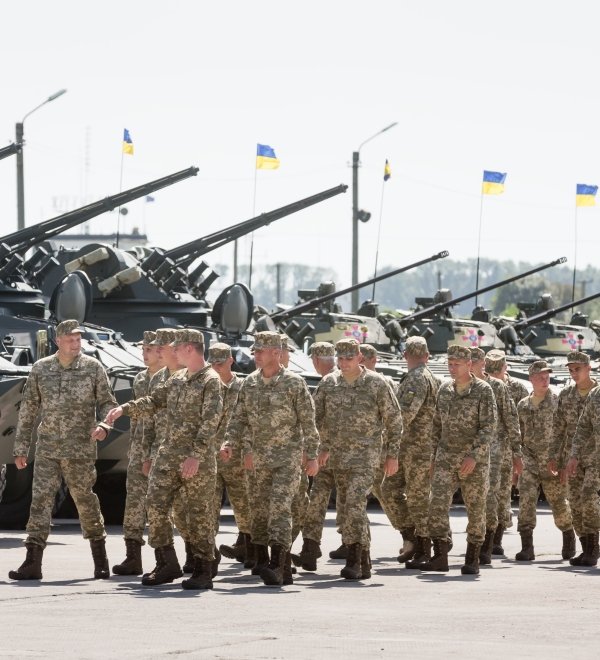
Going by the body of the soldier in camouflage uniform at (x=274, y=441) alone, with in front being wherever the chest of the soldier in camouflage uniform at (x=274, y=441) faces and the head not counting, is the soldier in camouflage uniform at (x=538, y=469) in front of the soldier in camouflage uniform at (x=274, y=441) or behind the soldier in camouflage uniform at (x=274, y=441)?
behind
